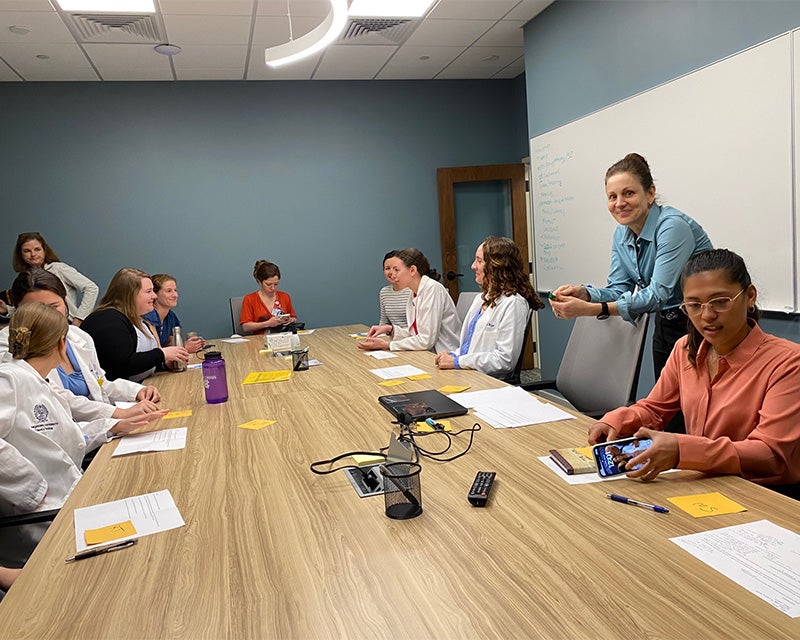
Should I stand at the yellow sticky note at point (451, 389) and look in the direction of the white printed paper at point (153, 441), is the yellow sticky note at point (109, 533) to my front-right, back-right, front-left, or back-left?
front-left

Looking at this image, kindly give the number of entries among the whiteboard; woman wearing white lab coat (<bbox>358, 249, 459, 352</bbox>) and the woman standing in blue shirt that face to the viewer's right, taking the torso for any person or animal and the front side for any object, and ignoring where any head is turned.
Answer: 0

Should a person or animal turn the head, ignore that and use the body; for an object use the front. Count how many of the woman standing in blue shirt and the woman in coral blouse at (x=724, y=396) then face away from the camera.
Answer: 0

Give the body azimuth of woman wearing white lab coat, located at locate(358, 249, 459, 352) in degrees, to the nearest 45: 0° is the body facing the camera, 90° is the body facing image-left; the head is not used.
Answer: approximately 90°

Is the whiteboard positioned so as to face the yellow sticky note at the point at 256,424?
yes

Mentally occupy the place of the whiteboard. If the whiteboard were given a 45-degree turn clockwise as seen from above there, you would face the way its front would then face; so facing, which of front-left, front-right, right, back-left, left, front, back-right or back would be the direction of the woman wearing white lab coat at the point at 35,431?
front-left

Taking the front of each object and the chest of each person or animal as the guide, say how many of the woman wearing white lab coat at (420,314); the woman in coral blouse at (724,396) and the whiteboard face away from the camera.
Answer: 0

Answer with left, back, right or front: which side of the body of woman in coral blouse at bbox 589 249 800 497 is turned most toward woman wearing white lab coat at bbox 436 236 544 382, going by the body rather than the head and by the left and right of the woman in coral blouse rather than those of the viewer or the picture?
right

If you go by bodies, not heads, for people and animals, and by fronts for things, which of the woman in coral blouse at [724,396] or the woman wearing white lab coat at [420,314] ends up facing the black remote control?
the woman in coral blouse

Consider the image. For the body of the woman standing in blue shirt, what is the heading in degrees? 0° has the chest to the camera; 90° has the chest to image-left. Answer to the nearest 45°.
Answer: approximately 45°

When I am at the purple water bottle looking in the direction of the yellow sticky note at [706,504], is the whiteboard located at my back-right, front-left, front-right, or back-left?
front-left

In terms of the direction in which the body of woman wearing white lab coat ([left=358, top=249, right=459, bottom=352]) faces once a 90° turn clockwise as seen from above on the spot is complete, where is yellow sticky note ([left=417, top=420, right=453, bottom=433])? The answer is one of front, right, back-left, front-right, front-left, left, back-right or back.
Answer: back
